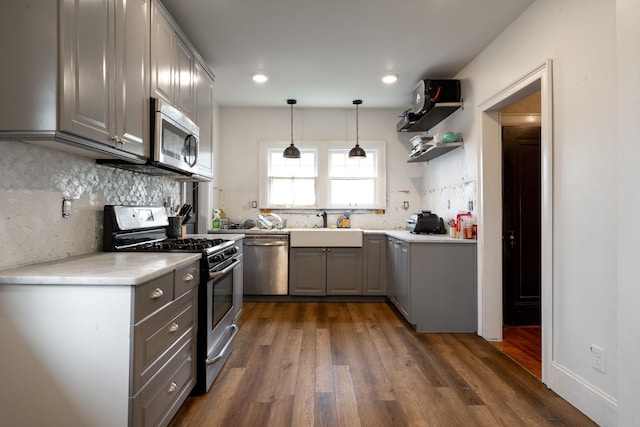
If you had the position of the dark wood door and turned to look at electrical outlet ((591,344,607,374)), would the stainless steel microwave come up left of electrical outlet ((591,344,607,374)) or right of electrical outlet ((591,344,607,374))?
right

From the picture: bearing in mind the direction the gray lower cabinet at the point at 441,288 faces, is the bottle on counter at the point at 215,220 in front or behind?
in front

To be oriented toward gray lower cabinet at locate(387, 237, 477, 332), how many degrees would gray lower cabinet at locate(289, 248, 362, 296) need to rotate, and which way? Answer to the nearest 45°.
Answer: approximately 45° to its left

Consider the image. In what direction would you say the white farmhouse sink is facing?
toward the camera

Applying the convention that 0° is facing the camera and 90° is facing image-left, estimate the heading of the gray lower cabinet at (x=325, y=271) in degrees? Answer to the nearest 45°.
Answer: approximately 0°

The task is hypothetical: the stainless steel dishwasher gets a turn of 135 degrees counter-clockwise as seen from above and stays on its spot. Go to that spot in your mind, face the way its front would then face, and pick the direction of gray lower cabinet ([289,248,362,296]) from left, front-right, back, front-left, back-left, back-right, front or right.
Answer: front-right

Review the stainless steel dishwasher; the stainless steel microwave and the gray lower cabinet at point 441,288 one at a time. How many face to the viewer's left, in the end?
1

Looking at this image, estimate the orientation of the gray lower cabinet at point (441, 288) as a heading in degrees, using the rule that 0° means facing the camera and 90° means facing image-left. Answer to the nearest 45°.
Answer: approximately 90°

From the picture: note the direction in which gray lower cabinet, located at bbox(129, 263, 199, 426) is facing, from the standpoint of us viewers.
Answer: facing the viewer and to the right of the viewer

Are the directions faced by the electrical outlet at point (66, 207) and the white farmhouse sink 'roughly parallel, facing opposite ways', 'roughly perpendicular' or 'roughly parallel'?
roughly perpendicular

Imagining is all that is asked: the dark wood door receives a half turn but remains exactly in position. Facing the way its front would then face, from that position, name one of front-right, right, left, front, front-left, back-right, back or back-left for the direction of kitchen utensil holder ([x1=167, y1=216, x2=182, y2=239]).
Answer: back-left

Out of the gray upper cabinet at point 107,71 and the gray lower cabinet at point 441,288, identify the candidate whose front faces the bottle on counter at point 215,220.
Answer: the gray lower cabinet
